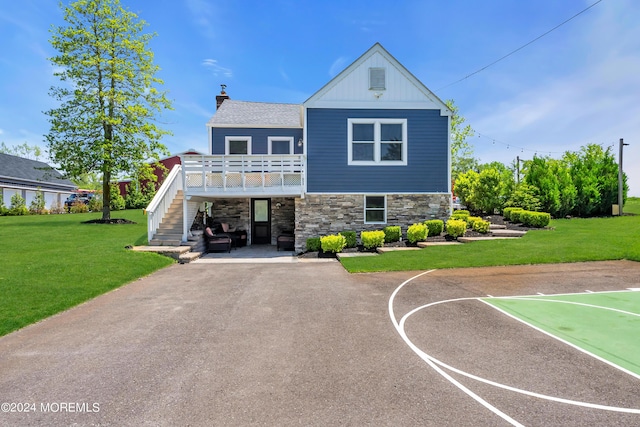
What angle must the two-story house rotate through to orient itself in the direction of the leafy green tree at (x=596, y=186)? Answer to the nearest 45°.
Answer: approximately 90° to its left

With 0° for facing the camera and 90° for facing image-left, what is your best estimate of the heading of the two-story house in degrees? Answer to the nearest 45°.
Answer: approximately 0°

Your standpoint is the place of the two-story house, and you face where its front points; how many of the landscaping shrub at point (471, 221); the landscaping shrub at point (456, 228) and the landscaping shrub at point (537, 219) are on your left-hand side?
3

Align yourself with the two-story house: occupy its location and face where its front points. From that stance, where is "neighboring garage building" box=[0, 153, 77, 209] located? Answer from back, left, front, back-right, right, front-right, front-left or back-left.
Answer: back-right
